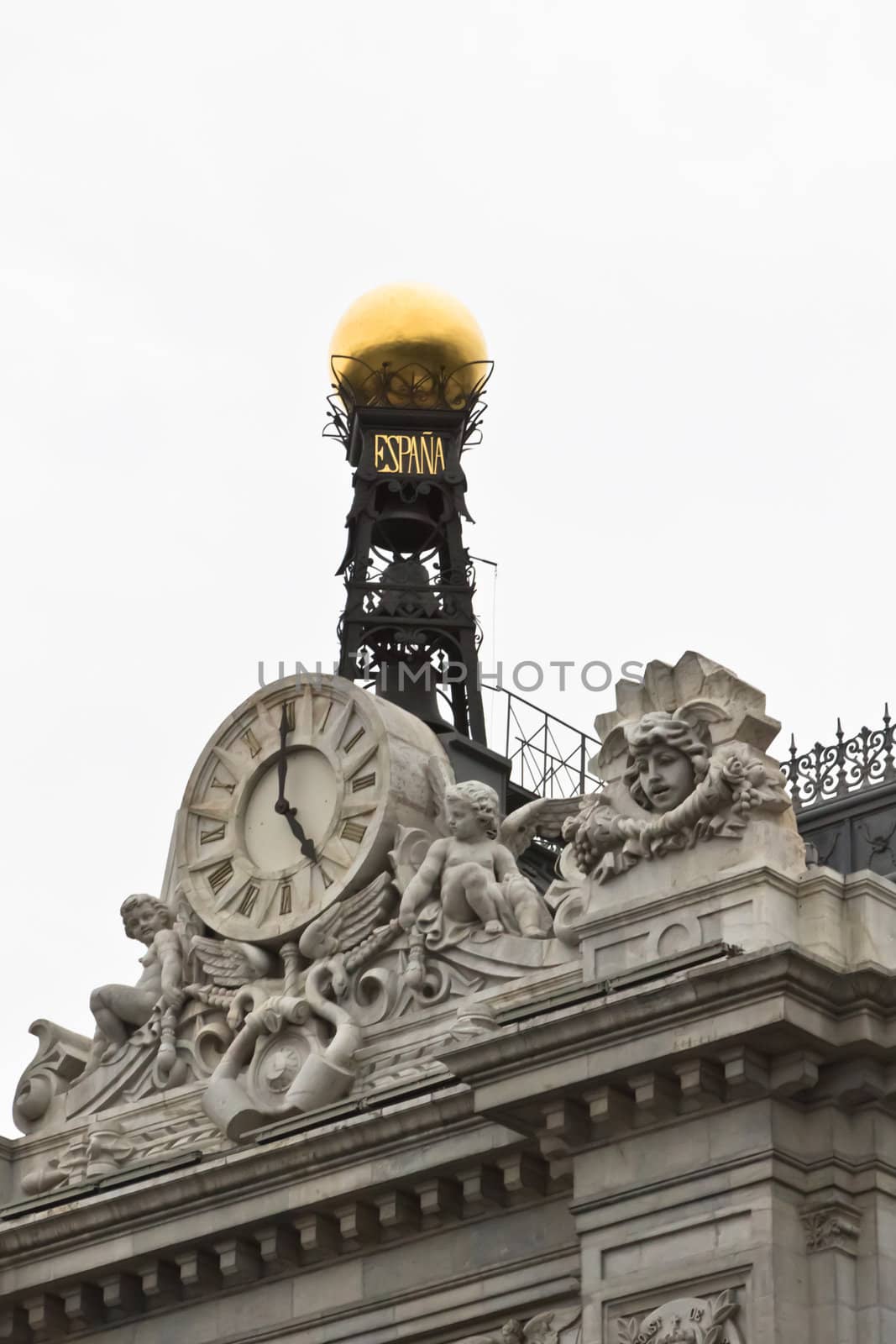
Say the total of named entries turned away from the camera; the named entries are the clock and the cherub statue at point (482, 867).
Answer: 0

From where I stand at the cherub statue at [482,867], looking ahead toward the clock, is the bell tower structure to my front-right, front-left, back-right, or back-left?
front-right

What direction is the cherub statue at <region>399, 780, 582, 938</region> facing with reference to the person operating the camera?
facing the viewer

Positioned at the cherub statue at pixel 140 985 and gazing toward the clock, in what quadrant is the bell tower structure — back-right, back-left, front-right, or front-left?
front-left

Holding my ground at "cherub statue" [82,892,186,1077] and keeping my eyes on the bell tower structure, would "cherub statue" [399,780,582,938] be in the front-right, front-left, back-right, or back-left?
front-right

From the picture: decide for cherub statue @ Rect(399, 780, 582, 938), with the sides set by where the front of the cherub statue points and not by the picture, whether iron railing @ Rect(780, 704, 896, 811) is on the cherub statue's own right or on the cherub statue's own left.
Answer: on the cherub statue's own left

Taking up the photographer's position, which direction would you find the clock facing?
facing the viewer and to the left of the viewer

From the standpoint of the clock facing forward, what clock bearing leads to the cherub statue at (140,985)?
The cherub statue is roughly at 3 o'clock from the clock.

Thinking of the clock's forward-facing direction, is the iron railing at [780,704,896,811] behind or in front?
behind

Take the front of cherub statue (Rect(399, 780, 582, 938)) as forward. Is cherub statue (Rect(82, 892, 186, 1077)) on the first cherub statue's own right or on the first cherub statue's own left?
on the first cherub statue's own right
